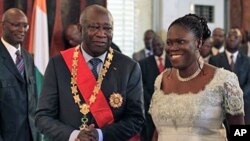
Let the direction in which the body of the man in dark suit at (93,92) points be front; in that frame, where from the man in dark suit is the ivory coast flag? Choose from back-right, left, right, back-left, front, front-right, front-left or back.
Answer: back

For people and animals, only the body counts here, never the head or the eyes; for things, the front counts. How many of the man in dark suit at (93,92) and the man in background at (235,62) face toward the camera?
2

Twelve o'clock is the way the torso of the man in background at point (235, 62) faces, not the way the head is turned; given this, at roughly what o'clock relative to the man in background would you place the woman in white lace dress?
The woman in white lace dress is roughly at 12 o'clock from the man in background.

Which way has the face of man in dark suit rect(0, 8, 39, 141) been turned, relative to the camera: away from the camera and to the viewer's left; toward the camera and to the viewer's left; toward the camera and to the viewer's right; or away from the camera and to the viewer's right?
toward the camera and to the viewer's right

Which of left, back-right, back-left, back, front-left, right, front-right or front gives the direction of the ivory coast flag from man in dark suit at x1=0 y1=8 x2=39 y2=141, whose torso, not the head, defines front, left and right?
back-left

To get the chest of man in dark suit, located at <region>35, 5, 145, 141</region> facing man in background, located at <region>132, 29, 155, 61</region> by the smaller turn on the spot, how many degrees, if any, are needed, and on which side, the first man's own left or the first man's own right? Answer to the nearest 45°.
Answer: approximately 180°

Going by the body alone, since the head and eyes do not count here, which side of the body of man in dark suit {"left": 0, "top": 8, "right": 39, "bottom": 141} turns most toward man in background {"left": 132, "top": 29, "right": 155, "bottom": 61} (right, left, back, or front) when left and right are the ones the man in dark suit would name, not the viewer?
left

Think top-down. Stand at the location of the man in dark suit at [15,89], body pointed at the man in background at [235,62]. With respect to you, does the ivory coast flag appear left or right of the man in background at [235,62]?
left

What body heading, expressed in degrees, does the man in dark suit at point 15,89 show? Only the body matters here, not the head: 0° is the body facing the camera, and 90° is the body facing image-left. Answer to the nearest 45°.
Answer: approximately 315°

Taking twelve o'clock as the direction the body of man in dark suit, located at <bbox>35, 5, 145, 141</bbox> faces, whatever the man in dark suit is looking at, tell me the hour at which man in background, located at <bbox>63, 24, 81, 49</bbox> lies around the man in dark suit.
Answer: The man in background is roughly at 6 o'clock from the man in dark suit.
